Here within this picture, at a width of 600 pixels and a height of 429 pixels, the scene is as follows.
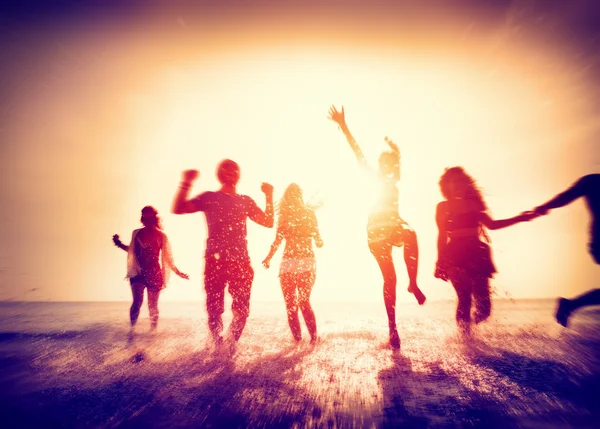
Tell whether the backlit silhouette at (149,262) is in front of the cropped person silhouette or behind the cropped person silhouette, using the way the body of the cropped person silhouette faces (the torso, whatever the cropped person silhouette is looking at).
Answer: behind

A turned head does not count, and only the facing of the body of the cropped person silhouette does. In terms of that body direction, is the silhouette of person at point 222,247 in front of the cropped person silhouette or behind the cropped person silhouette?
behind
